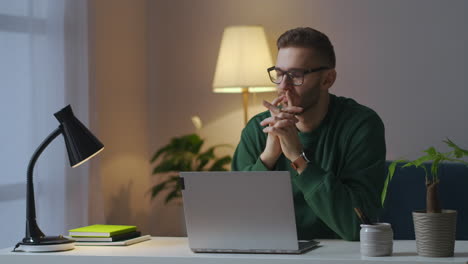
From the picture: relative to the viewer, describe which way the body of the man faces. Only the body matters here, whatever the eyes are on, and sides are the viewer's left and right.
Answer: facing the viewer and to the left of the viewer

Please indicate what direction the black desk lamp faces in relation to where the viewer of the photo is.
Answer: facing to the right of the viewer

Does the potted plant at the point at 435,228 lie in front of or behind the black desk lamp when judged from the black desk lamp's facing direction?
in front

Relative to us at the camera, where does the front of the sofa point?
facing the viewer

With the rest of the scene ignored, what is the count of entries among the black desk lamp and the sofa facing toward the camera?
1

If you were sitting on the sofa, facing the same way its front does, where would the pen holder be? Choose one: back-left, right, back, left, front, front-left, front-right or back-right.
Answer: front

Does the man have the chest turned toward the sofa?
no

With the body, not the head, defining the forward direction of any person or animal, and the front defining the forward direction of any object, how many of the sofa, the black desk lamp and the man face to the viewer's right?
1

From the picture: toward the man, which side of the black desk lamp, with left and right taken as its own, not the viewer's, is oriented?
front

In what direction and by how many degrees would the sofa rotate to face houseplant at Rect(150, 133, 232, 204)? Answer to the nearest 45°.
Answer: approximately 90° to its right

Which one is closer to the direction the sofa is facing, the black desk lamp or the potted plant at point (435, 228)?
the potted plant

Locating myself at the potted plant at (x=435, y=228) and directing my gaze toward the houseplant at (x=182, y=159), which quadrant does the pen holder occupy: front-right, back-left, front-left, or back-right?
front-left
